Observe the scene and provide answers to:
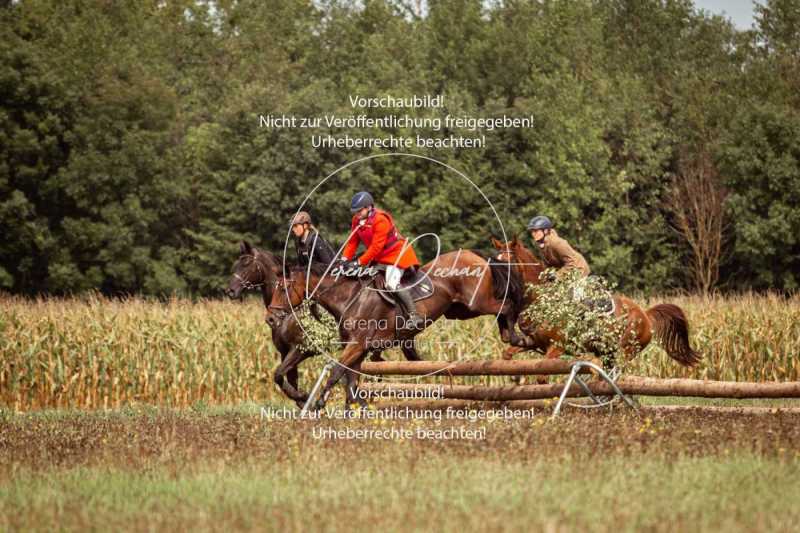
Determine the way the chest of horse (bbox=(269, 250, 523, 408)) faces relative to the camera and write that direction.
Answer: to the viewer's left

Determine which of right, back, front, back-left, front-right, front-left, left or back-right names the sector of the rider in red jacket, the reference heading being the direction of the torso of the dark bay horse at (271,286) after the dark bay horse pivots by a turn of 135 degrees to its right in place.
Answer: right

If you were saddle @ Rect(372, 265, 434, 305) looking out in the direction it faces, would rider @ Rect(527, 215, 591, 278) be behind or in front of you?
behind

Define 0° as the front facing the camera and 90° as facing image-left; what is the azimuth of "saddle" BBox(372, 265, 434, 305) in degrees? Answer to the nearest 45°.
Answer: approximately 90°

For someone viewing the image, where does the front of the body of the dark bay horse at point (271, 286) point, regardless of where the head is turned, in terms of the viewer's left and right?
facing to the left of the viewer

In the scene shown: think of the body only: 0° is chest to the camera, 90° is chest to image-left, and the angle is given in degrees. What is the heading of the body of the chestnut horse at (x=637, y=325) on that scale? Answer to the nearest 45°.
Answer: approximately 90°

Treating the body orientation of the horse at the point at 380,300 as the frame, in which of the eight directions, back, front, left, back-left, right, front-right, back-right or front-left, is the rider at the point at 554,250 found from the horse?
back

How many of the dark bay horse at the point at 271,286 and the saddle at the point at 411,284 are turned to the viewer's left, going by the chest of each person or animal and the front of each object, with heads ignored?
2

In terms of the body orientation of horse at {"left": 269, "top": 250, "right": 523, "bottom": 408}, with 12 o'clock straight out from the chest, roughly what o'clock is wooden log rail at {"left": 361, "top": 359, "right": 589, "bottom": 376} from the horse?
The wooden log rail is roughly at 7 o'clock from the horse.

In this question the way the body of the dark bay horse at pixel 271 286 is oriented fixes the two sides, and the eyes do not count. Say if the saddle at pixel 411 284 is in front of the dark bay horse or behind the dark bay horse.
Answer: behind

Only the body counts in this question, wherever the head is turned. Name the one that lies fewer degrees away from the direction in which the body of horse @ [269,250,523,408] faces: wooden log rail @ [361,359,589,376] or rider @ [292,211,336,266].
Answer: the rider

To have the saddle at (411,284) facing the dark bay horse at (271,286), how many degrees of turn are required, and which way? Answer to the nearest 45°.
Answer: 0° — it already faces it

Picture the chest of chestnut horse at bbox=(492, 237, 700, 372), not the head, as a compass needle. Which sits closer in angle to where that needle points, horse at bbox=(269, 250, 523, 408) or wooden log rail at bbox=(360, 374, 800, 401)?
the horse

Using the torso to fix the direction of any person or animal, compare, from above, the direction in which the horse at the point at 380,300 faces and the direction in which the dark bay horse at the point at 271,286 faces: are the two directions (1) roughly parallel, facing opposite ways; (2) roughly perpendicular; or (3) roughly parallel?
roughly parallel
